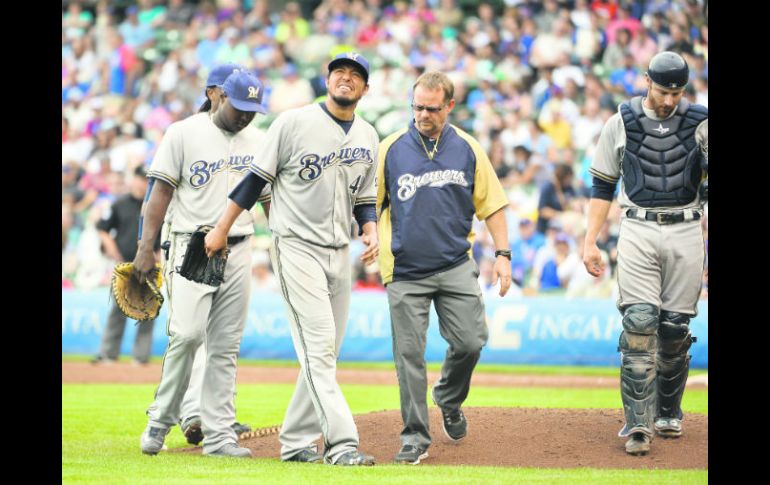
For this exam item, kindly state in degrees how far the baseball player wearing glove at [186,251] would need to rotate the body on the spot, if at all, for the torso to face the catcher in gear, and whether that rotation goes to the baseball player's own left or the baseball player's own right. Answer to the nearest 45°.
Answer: approximately 45° to the baseball player's own left

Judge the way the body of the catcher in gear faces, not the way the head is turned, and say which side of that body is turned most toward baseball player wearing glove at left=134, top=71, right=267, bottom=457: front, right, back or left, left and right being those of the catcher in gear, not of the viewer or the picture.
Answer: right

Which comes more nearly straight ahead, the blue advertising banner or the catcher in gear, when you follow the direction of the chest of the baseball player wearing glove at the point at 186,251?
the catcher in gear

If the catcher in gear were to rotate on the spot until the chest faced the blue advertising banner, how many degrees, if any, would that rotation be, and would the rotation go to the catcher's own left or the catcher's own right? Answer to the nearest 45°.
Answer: approximately 180°

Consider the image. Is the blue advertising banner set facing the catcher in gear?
yes
